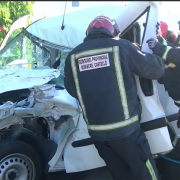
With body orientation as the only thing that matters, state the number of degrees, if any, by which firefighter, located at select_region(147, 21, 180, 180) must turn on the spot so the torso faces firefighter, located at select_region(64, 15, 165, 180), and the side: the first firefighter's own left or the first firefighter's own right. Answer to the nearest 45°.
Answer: approximately 45° to the first firefighter's own left

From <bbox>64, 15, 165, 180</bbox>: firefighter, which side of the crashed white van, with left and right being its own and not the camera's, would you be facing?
left

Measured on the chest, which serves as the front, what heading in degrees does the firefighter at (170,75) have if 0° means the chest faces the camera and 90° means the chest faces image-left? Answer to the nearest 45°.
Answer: approximately 90°

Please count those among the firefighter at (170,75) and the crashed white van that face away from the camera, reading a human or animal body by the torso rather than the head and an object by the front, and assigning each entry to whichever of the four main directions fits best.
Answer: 0

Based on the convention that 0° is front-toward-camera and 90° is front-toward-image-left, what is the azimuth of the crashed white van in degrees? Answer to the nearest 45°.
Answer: approximately 45°

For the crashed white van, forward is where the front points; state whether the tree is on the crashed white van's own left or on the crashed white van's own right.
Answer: on the crashed white van's own right

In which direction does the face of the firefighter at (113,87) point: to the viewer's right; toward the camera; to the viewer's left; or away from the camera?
away from the camera

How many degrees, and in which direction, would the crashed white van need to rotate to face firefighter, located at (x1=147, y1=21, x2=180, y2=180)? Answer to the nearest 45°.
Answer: approximately 135° to its left
